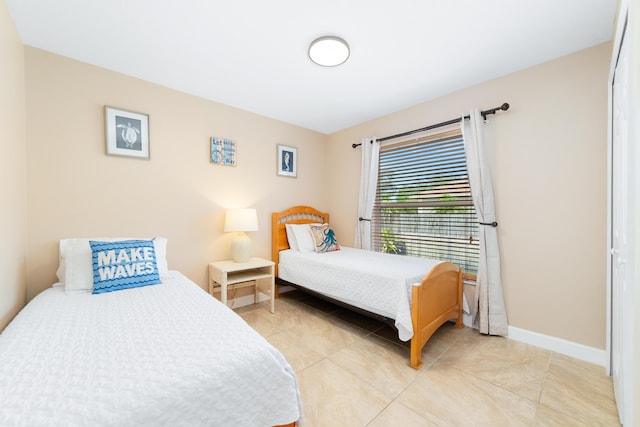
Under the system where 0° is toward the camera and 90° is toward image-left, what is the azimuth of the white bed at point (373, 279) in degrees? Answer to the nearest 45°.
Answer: approximately 315°

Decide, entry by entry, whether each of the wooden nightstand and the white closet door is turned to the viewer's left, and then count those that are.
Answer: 1

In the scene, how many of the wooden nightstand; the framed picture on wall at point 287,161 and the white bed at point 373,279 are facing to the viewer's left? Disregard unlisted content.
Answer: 0

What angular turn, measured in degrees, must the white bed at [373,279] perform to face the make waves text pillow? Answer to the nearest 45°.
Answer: approximately 90° to its right

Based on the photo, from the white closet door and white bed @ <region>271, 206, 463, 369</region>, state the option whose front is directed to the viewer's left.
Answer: the white closet door

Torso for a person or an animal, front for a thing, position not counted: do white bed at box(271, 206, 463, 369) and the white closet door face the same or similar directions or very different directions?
very different directions

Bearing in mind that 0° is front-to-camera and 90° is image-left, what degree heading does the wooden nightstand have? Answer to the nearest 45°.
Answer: approximately 315°

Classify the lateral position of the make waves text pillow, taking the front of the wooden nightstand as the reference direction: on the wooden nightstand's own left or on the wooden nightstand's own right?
on the wooden nightstand's own right

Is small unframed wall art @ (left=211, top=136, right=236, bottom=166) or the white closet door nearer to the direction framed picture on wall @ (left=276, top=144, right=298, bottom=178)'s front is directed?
the white closet door

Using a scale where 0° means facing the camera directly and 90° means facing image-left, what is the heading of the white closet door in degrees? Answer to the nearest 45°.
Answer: approximately 90°

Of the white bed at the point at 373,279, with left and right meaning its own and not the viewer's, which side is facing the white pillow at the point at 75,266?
right

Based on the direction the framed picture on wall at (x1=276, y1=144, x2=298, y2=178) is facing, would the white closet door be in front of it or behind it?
in front

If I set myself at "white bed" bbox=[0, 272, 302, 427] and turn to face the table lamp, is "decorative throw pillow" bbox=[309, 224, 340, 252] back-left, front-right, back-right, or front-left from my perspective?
front-right

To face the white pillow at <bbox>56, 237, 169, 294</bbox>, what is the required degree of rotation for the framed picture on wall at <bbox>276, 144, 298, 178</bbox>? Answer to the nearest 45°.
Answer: approximately 90° to its right

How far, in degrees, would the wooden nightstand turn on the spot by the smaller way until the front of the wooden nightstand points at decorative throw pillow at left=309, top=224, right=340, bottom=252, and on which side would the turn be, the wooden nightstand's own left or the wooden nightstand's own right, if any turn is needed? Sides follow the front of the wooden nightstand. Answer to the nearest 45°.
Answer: approximately 45° to the wooden nightstand's own left
